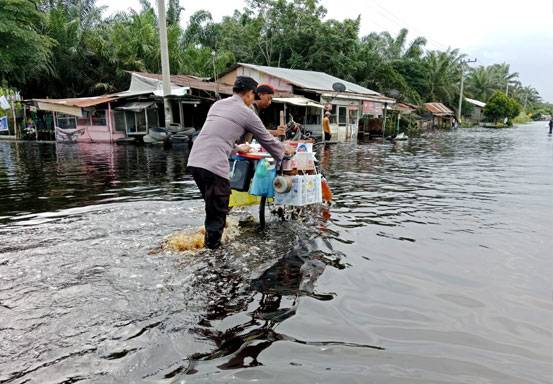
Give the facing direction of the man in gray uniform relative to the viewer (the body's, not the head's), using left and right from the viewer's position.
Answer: facing away from the viewer and to the right of the viewer

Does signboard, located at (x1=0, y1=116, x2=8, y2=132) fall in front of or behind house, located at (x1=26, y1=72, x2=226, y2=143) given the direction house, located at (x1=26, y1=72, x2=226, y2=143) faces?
behind

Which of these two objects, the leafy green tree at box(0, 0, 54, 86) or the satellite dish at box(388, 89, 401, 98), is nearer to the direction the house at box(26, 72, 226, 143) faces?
the satellite dish

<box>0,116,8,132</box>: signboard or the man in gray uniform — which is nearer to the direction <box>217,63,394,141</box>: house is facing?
the man in gray uniform

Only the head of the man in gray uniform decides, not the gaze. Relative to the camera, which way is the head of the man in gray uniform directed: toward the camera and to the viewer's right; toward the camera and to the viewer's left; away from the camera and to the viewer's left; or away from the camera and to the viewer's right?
away from the camera and to the viewer's right

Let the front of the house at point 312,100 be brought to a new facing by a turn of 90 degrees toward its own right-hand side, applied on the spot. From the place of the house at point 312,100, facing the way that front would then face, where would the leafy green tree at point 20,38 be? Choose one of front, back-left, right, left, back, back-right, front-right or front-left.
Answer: front-right

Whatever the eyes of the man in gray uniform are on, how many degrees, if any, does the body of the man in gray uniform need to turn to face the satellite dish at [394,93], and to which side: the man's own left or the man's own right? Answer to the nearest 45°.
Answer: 0° — they already face it

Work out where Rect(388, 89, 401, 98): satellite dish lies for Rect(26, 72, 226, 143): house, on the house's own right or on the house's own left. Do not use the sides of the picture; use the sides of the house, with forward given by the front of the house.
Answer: on the house's own left

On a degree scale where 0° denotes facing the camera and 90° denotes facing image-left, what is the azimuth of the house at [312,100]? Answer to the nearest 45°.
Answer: approximately 315°

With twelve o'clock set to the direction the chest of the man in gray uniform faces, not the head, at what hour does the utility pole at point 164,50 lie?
The utility pole is roughly at 10 o'clock from the man in gray uniform.

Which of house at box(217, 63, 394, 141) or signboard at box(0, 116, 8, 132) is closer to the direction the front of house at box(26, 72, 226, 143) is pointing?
the house
